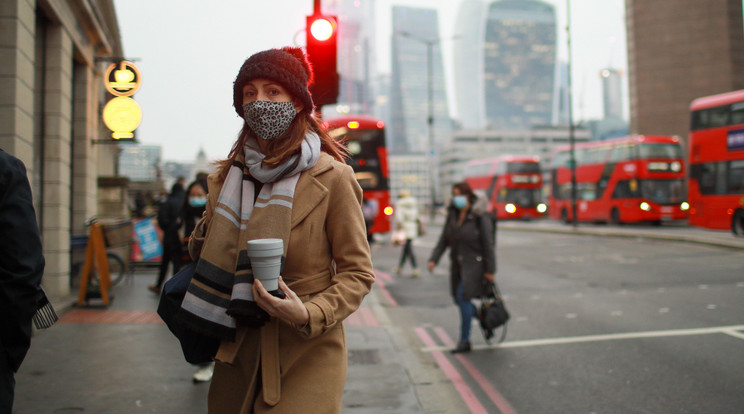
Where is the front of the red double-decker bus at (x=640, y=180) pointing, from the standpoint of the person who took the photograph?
facing the viewer and to the right of the viewer

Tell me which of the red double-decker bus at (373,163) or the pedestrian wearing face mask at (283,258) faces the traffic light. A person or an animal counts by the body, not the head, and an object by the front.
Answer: the red double-decker bus

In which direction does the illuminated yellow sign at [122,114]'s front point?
toward the camera

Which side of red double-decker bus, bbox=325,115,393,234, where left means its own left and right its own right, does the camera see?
front

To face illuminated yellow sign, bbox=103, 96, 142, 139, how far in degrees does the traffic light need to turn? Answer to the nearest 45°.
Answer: approximately 135° to its right

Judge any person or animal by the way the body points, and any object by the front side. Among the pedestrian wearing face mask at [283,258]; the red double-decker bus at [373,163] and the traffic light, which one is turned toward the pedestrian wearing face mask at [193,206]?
the red double-decker bus

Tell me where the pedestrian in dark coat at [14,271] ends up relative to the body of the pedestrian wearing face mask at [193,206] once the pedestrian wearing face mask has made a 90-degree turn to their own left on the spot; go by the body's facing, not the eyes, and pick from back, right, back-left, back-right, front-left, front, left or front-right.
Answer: right

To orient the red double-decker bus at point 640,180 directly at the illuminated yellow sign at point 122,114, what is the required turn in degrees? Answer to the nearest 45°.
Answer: approximately 45° to its right

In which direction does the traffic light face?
toward the camera

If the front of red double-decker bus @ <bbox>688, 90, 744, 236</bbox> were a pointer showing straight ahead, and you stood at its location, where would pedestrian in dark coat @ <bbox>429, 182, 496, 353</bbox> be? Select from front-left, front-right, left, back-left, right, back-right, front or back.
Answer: front-right

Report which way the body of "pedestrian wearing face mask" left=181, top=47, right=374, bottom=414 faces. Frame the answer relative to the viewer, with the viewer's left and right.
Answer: facing the viewer and to the left of the viewer
